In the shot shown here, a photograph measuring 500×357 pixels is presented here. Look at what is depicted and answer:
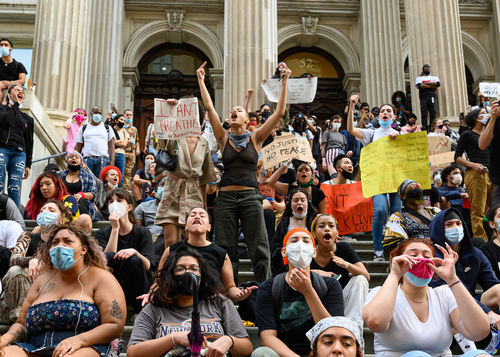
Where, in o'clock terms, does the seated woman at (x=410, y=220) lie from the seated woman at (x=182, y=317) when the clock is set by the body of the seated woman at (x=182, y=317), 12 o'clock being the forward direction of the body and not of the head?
the seated woman at (x=410, y=220) is roughly at 8 o'clock from the seated woman at (x=182, y=317).

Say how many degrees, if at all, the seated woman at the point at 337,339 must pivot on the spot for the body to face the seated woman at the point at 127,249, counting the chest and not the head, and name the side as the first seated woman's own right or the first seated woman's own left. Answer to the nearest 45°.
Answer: approximately 135° to the first seated woman's own right

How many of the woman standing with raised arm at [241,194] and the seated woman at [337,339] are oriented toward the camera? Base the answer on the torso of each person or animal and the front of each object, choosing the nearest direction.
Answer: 2

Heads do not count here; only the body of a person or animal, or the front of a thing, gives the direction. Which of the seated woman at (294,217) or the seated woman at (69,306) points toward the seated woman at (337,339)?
the seated woman at (294,217)

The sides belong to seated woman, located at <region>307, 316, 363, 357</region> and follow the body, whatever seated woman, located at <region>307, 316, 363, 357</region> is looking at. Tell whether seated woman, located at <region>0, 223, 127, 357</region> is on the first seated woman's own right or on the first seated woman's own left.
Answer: on the first seated woman's own right

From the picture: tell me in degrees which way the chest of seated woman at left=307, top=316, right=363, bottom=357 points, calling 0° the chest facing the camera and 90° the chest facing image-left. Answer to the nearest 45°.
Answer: approximately 0°

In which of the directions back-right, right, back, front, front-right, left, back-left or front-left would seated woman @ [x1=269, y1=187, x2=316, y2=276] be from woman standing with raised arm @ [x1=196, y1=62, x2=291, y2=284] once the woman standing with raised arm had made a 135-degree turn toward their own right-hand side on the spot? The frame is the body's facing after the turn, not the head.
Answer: right

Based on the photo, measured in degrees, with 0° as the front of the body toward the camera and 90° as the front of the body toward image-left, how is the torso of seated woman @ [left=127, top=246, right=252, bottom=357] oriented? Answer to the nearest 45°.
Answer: approximately 0°

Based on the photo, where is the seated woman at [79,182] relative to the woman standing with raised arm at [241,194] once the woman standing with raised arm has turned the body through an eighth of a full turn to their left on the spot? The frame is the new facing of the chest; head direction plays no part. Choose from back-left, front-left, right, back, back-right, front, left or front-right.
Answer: back

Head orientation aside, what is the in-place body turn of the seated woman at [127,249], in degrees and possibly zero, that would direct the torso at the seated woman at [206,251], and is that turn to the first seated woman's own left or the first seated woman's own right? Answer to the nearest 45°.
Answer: approximately 90° to the first seated woman's own left

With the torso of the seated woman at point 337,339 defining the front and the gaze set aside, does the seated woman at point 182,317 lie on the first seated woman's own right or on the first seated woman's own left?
on the first seated woman's own right

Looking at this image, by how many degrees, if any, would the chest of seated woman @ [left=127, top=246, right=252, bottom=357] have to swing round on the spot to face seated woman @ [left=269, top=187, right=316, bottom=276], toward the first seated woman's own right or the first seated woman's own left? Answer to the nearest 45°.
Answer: approximately 135° to the first seated woman's own left

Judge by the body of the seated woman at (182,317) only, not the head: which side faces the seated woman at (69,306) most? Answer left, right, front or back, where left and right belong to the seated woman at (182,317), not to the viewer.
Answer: right
